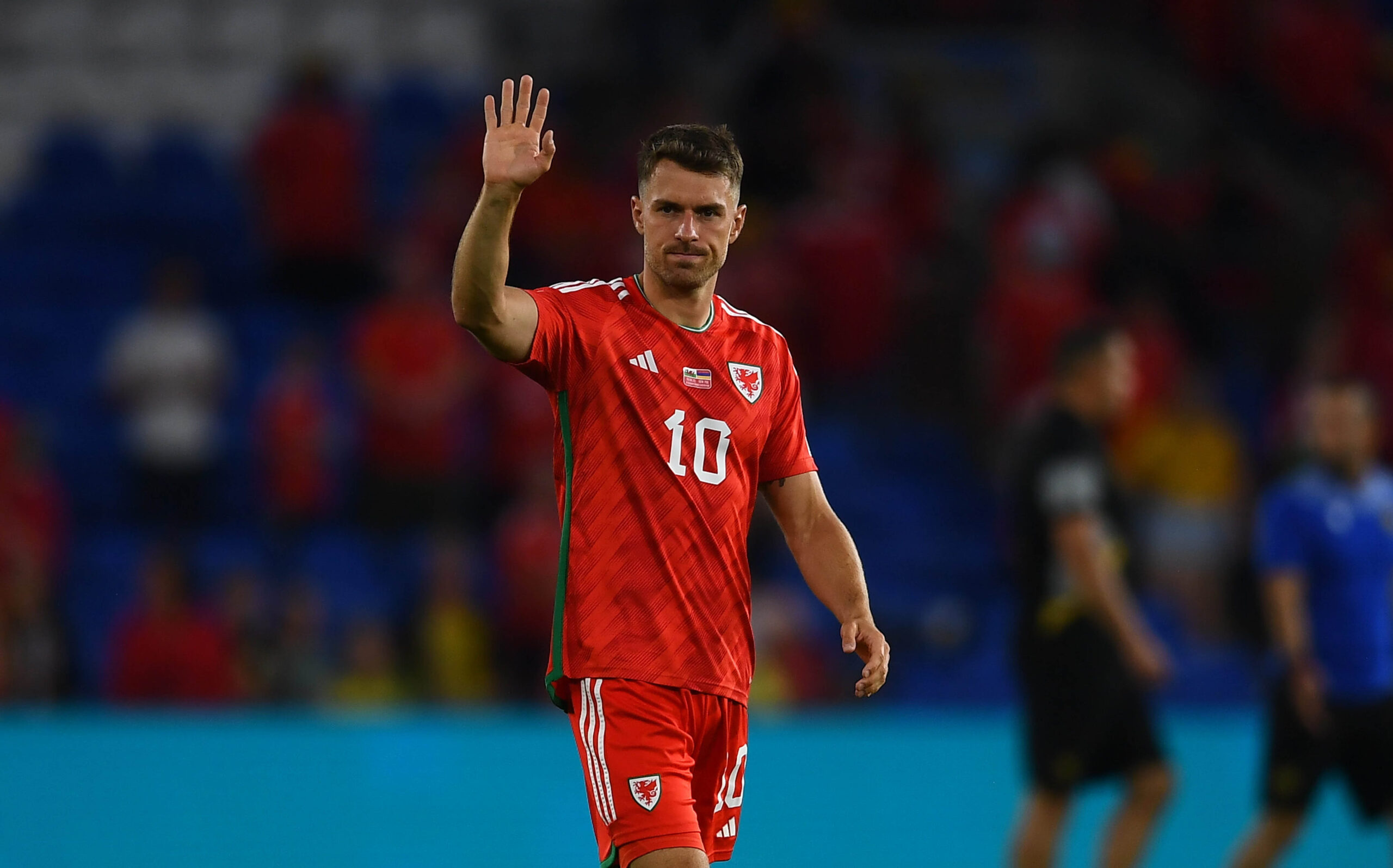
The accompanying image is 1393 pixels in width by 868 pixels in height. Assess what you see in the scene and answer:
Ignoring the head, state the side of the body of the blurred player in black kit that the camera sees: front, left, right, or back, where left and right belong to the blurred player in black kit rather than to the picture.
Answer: right

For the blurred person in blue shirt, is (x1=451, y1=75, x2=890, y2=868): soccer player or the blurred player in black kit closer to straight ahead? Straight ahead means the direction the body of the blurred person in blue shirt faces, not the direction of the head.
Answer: the soccer player

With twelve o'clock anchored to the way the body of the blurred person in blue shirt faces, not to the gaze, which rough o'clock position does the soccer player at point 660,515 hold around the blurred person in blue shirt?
The soccer player is roughly at 2 o'clock from the blurred person in blue shirt.

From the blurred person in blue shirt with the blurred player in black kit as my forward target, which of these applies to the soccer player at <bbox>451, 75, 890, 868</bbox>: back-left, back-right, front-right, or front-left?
front-left

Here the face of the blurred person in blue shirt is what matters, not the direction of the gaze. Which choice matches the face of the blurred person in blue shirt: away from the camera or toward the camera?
toward the camera

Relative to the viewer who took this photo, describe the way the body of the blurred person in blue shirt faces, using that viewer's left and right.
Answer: facing the viewer and to the right of the viewer

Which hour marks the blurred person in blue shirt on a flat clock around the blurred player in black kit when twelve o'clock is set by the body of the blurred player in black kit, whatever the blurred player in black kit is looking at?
The blurred person in blue shirt is roughly at 11 o'clock from the blurred player in black kit.

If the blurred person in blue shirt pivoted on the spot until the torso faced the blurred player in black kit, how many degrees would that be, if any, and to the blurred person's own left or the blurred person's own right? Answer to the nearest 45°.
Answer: approximately 90° to the blurred person's own right
